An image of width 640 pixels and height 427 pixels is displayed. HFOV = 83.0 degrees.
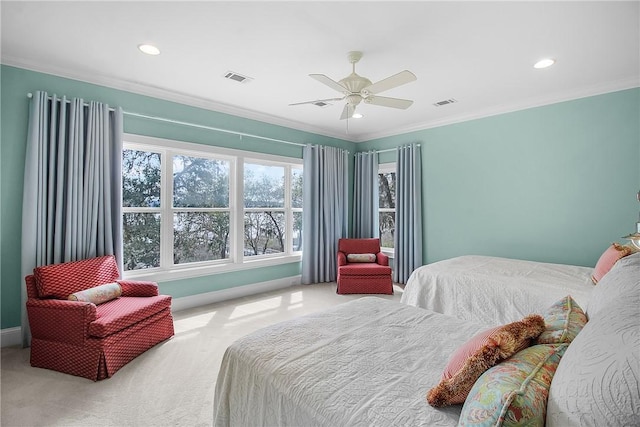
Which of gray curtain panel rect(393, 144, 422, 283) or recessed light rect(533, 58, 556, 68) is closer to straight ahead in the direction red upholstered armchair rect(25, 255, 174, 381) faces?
the recessed light

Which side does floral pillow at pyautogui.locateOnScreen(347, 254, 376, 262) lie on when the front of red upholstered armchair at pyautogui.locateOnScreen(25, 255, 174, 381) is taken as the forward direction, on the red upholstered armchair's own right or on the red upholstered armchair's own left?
on the red upholstered armchair's own left

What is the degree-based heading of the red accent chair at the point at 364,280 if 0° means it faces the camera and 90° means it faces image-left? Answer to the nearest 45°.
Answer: approximately 0°

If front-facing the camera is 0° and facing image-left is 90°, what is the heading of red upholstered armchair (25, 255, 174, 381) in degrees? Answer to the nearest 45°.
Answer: approximately 315°

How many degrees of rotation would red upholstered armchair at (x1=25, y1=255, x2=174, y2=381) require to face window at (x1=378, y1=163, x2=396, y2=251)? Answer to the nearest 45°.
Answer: approximately 45° to its left

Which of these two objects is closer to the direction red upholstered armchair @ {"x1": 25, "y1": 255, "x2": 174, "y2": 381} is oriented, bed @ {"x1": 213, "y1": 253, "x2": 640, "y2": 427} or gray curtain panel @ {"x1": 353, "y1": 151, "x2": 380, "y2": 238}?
the bed

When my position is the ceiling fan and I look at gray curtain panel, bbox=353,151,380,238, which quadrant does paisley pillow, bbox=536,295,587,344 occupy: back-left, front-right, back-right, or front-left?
back-right

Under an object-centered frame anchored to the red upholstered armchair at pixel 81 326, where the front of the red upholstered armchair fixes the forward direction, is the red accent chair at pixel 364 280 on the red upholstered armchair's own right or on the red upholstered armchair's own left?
on the red upholstered armchair's own left

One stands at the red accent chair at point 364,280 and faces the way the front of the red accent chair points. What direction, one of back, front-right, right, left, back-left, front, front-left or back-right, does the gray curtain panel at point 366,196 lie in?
back
